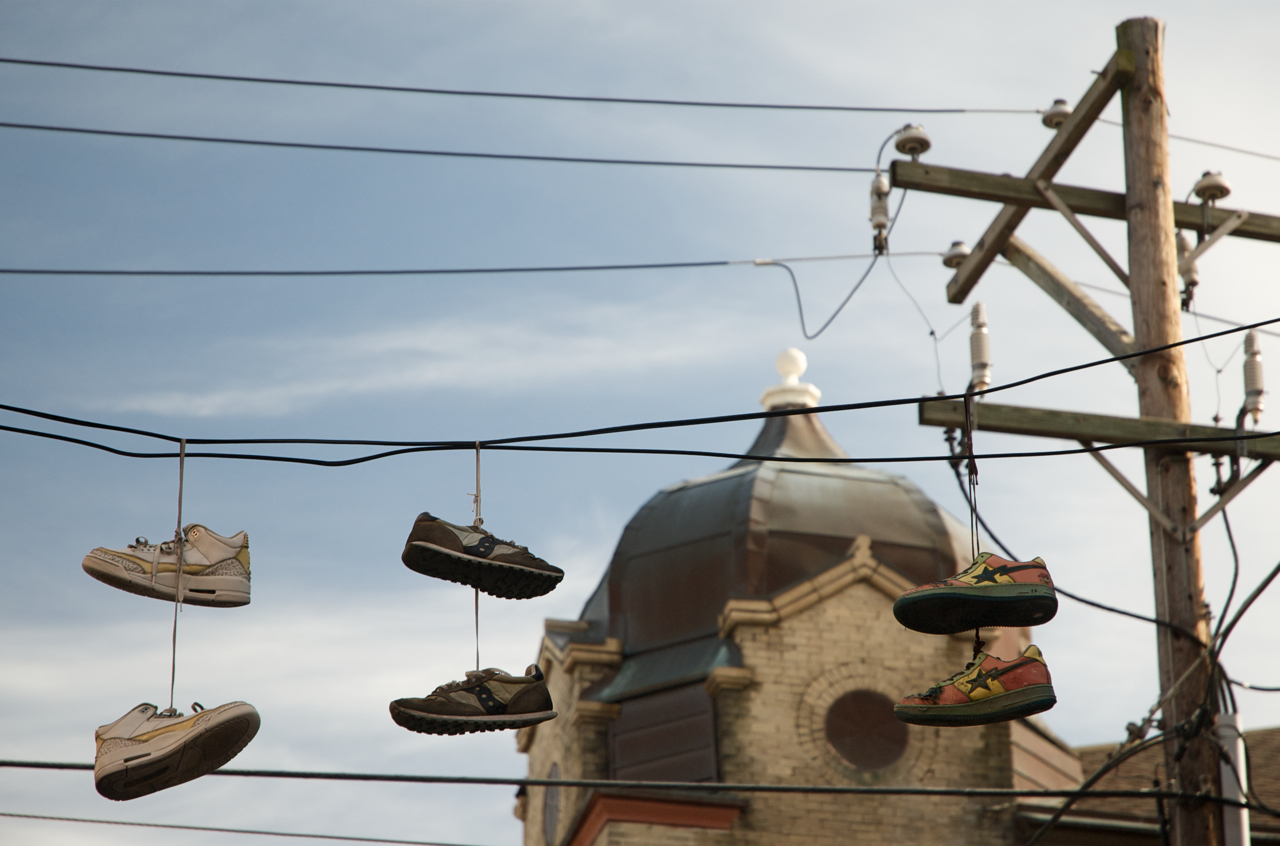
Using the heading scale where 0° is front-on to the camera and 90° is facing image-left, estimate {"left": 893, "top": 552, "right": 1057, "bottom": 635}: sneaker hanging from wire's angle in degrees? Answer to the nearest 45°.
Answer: approximately 90°

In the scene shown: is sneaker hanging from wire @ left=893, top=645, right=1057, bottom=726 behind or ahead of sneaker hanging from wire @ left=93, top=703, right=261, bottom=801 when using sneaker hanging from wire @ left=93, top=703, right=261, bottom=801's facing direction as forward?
ahead

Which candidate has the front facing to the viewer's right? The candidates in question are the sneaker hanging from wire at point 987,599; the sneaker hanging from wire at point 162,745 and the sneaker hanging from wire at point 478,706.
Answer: the sneaker hanging from wire at point 162,745

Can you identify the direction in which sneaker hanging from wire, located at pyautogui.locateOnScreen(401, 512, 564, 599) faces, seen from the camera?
facing to the right of the viewer

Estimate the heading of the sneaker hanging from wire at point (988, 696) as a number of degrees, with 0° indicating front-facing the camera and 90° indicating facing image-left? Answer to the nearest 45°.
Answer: approximately 90°

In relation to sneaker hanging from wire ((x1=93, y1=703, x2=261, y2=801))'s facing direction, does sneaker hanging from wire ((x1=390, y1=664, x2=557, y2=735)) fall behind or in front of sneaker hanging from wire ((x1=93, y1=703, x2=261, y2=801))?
in front

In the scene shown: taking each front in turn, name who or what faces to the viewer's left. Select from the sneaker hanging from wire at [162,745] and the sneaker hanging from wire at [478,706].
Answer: the sneaker hanging from wire at [478,706]

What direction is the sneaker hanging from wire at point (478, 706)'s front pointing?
to the viewer's left

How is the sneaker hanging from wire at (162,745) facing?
to the viewer's right

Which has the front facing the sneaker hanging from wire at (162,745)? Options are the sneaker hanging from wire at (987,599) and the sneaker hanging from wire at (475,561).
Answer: the sneaker hanging from wire at (987,599)

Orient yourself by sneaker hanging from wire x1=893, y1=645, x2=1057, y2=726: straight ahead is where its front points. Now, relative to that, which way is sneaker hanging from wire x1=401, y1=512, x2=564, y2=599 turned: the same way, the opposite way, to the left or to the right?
the opposite way

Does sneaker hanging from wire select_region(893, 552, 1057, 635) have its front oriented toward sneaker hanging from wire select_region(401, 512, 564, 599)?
yes
